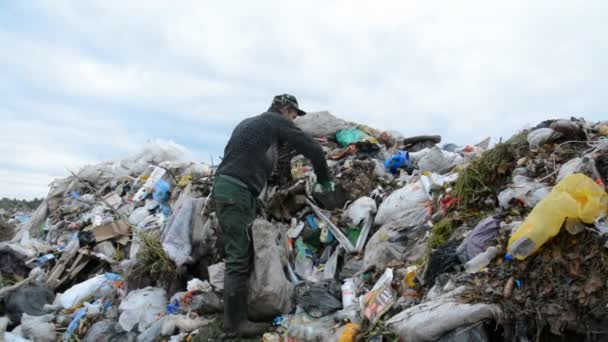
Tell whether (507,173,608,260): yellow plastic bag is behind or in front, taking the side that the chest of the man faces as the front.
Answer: in front

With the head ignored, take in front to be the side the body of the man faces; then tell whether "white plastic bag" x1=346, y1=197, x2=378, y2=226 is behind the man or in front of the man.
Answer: in front

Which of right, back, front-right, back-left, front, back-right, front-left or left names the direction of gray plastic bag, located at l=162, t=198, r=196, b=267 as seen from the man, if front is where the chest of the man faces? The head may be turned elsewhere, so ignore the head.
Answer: back-left

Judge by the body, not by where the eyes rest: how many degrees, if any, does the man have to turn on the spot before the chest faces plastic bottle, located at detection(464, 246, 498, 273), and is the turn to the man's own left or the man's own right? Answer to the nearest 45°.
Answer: approximately 45° to the man's own right

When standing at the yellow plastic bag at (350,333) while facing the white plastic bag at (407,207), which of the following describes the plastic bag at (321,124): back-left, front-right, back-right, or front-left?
front-left

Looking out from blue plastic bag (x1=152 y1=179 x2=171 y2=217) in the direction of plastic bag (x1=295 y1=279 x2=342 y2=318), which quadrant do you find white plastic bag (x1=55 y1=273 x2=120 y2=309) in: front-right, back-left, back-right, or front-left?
front-right

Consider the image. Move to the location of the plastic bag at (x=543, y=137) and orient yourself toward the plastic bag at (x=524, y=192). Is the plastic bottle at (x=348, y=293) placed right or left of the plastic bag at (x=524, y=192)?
right

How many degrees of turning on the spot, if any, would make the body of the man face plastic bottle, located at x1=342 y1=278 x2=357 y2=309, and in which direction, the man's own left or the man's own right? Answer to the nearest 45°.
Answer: approximately 45° to the man's own right

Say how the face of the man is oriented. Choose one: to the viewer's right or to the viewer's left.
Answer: to the viewer's right

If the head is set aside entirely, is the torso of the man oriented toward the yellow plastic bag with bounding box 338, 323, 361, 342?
no

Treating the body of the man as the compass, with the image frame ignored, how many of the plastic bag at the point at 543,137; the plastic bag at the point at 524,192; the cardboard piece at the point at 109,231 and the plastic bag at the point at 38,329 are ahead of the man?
2

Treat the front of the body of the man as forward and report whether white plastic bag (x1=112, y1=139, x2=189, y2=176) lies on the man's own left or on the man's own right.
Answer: on the man's own left

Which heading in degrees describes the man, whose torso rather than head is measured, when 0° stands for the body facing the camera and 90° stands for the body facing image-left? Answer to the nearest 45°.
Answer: approximately 270°

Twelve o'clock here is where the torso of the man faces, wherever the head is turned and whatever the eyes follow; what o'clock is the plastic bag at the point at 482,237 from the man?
The plastic bag is roughly at 1 o'clock from the man.

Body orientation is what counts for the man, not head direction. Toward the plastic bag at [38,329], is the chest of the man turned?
no

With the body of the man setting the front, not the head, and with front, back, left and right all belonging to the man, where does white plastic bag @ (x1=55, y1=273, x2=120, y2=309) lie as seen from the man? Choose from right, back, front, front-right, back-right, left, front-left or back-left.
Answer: back-left
